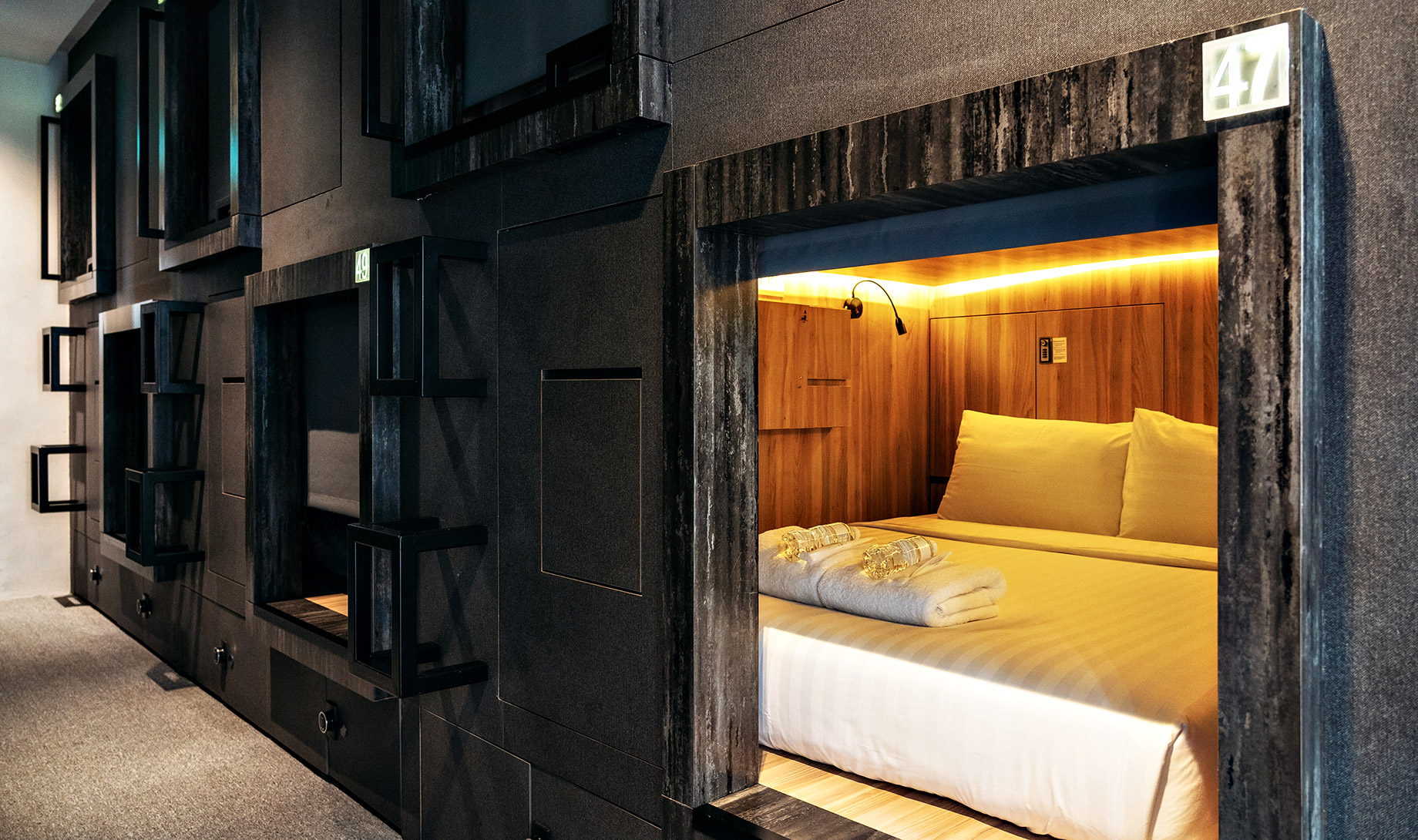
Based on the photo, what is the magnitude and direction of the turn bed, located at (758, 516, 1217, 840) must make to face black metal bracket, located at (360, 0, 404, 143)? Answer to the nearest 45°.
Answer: approximately 45° to its right

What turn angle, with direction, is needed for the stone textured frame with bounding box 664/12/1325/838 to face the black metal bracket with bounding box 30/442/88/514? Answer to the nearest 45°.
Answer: approximately 90° to its right

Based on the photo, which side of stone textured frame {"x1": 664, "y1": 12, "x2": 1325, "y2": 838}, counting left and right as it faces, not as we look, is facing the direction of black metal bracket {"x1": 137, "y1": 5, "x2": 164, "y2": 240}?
right

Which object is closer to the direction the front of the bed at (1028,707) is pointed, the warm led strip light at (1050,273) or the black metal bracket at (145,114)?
the black metal bracket

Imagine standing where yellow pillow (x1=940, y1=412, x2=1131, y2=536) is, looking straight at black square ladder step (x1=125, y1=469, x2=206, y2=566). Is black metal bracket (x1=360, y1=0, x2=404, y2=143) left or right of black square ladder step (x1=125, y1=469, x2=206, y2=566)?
left

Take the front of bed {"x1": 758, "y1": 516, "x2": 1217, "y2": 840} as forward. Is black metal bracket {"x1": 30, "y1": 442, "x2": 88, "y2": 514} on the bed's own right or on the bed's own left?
on the bed's own right

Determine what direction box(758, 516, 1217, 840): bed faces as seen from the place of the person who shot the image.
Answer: facing the viewer and to the left of the viewer
